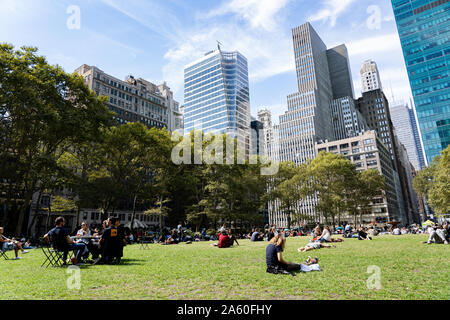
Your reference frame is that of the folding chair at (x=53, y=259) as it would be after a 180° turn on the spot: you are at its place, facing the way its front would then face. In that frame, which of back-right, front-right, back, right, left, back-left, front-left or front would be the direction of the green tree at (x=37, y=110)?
right

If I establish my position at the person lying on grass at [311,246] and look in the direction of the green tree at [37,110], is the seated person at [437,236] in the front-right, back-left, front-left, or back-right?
back-right

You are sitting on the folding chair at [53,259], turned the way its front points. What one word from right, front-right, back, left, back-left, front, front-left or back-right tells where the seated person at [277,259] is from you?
front-right

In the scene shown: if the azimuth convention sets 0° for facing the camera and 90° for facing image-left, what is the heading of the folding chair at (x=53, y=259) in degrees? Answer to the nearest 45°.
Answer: approximately 270°

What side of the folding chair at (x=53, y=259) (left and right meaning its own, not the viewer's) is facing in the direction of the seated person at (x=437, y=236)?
front

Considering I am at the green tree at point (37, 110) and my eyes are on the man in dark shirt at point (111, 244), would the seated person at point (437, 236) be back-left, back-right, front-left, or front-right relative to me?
front-left

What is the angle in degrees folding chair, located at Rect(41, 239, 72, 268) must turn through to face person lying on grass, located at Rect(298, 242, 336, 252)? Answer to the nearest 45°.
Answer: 0° — it already faces them

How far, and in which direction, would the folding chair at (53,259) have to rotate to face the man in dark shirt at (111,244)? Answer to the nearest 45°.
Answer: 0° — it already faces them
